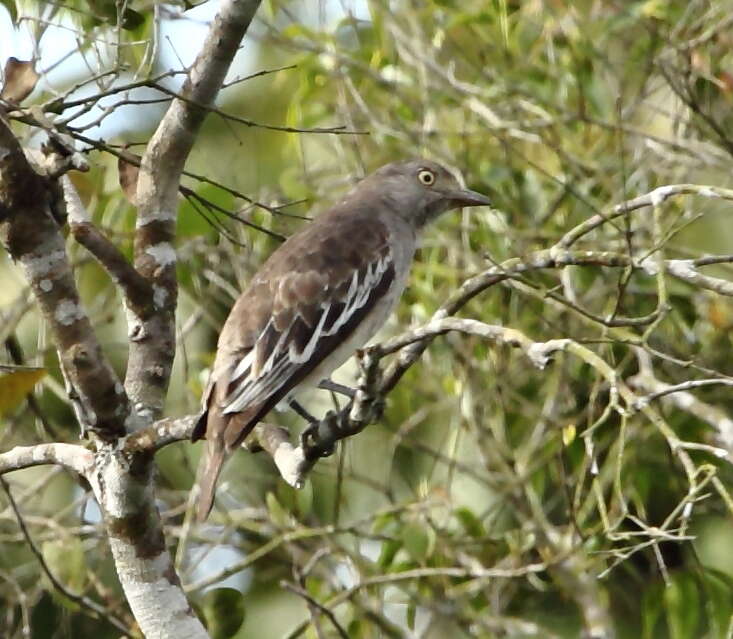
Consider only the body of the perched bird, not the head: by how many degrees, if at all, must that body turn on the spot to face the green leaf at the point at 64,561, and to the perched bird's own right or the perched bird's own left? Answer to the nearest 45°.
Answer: approximately 180°

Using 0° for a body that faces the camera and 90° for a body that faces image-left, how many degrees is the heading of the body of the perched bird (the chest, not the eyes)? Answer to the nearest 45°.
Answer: approximately 270°

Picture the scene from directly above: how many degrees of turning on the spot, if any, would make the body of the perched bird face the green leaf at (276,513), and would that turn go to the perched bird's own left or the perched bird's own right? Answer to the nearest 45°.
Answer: approximately 90° to the perched bird's own left

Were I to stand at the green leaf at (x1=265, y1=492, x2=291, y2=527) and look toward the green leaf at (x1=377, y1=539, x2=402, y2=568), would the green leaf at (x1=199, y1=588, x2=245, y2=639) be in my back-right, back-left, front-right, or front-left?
back-right
